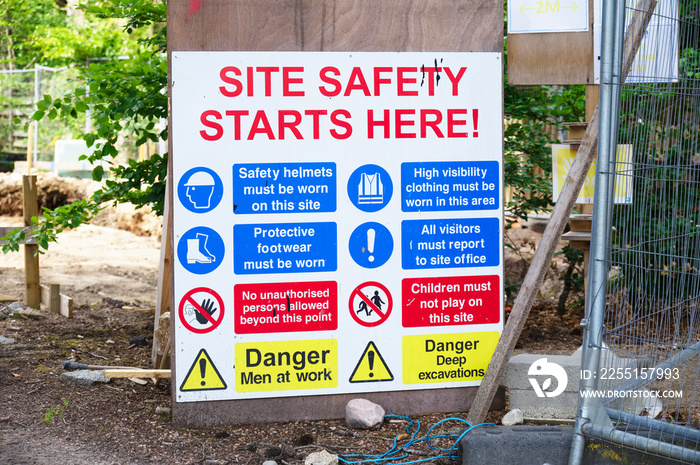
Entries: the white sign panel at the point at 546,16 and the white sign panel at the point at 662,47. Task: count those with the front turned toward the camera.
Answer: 2

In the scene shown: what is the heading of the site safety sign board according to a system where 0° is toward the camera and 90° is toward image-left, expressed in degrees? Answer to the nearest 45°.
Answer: approximately 0°

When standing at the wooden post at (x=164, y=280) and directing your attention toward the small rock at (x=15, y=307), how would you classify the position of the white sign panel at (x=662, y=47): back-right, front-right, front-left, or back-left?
back-right

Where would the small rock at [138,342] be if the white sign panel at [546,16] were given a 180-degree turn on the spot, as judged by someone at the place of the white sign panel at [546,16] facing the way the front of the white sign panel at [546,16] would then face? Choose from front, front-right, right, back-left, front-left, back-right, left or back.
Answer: left
